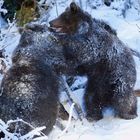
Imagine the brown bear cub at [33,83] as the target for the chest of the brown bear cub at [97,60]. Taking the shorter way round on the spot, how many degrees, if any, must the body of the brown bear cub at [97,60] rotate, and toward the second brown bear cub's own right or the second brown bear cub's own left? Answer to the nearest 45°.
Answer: approximately 45° to the second brown bear cub's own left

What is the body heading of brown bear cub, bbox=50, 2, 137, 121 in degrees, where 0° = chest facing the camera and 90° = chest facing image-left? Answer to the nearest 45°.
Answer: approximately 90°
